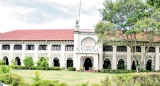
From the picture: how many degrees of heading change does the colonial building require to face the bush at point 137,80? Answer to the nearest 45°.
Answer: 0° — it already faces it

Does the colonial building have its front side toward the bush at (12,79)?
yes

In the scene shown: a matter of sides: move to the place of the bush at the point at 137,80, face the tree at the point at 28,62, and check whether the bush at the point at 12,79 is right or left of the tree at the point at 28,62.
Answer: left

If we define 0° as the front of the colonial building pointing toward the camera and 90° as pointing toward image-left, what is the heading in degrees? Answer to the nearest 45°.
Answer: approximately 0°

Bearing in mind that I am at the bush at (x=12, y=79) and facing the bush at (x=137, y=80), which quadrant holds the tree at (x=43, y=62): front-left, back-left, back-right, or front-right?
back-left
